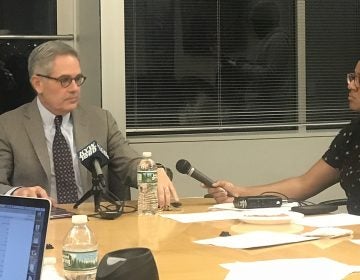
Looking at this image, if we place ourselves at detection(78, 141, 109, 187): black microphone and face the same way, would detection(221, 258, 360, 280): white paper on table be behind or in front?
behind

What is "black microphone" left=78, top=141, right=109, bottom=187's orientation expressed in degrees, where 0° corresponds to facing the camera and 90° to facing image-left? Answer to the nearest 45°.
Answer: approximately 135°

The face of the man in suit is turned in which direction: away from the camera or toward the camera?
toward the camera

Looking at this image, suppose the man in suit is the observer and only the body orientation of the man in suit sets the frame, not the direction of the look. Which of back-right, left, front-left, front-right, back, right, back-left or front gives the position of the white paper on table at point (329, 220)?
front

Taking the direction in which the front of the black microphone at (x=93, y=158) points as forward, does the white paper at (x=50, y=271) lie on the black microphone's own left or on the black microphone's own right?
on the black microphone's own left

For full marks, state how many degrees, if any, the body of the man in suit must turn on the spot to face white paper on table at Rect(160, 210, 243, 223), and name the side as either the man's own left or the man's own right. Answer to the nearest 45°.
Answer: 0° — they already face it

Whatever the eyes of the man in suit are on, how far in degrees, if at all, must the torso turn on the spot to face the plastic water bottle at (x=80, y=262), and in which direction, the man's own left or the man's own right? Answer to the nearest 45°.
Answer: approximately 45° to the man's own right

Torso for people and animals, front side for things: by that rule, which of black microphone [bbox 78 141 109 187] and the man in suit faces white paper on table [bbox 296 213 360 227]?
the man in suit

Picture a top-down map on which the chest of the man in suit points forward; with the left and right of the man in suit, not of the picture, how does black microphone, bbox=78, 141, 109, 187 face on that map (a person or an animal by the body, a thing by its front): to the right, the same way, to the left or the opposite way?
the opposite way

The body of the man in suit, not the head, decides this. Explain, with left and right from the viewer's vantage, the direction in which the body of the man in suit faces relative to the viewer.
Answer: facing the viewer and to the right of the viewer

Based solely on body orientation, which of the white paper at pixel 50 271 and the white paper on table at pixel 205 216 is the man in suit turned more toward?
the white paper on table
